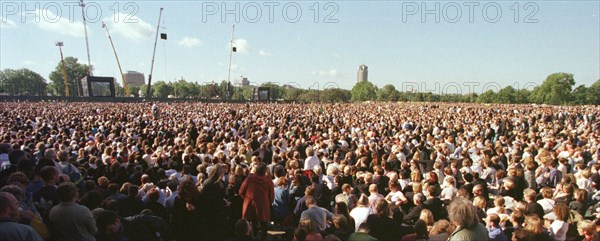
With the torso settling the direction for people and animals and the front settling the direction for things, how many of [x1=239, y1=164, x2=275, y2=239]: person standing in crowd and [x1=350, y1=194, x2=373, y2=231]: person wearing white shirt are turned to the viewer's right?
0

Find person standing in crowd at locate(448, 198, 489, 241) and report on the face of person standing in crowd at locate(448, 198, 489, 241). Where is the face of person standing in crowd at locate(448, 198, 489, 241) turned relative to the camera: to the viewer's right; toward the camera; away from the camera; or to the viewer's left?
away from the camera

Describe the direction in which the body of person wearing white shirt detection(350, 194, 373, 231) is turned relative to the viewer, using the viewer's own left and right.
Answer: facing away from the viewer and to the left of the viewer

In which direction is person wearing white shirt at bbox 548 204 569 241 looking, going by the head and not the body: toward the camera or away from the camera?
away from the camera

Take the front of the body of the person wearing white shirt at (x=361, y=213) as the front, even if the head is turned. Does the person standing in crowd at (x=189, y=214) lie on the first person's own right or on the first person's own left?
on the first person's own left

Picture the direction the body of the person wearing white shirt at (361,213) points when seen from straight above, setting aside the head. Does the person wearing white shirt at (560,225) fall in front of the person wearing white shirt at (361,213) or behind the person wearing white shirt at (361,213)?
behind

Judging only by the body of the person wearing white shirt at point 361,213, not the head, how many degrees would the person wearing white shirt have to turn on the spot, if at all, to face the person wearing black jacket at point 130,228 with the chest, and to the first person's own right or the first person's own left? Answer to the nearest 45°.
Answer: approximately 90° to the first person's own left

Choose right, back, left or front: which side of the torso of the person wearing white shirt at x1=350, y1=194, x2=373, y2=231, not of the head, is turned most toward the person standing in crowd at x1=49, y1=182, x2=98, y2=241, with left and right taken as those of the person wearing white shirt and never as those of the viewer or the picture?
left

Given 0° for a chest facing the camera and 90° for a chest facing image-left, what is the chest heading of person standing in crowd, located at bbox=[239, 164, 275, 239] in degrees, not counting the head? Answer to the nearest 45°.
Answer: approximately 180°

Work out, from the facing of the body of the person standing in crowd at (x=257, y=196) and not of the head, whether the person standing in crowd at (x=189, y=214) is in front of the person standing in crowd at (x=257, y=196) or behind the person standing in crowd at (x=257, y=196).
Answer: behind
